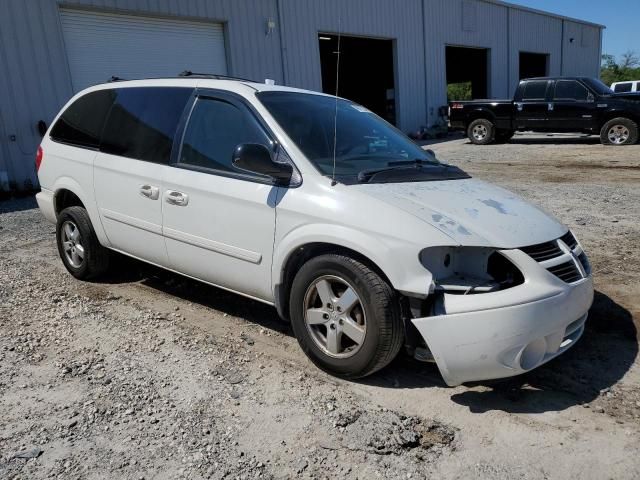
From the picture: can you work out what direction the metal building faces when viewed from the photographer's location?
facing the viewer and to the right of the viewer

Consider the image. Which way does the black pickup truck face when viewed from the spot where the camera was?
facing to the right of the viewer

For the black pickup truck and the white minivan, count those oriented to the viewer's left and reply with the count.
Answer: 0

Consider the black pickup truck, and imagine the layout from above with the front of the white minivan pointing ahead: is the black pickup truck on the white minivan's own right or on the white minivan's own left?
on the white minivan's own left

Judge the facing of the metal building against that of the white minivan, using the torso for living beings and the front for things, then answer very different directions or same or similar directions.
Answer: same or similar directions

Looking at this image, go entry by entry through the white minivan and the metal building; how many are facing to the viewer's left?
0

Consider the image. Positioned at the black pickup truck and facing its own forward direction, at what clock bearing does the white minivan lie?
The white minivan is roughly at 3 o'clock from the black pickup truck.

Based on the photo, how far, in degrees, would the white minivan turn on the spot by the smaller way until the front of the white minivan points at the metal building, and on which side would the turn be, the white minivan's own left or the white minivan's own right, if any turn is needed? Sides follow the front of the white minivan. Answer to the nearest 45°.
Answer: approximately 135° to the white minivan's own left
